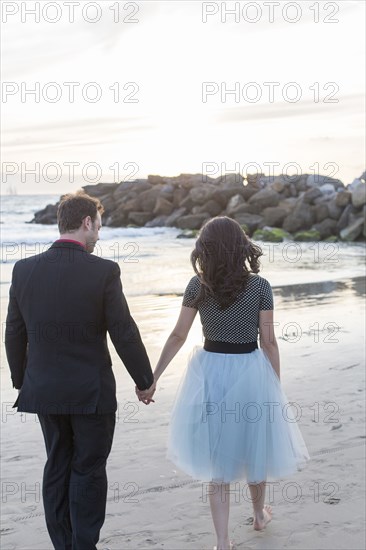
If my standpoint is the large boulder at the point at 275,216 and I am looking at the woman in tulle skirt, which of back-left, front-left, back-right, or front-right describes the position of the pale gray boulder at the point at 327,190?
back-left

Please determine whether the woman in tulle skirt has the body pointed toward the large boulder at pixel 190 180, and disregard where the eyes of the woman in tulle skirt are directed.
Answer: yes

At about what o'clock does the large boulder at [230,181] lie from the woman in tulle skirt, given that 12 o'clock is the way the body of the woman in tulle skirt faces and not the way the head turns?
The large boulder is roughly at 12 o'clock from the woman in tulle skirt.

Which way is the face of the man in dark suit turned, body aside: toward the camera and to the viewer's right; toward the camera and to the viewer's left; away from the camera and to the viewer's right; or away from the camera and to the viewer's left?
away from the camera and to the viewer's right

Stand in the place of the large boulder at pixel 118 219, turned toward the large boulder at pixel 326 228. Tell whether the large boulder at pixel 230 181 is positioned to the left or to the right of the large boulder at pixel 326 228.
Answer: left

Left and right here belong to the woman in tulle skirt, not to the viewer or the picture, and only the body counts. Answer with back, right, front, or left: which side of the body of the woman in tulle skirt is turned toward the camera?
back

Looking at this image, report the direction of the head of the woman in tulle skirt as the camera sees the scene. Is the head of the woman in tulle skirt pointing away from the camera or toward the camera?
away from the camera

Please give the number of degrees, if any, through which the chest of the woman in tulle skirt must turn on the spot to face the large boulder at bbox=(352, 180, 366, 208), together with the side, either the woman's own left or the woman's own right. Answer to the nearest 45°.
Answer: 0° — they already face it

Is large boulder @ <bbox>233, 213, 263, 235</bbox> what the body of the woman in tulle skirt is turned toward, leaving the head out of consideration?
yes
